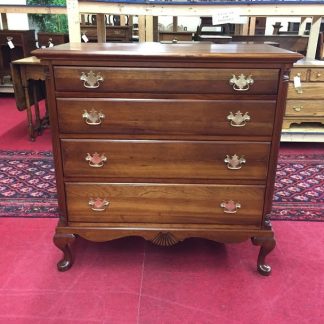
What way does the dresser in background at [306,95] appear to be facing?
toward the camera

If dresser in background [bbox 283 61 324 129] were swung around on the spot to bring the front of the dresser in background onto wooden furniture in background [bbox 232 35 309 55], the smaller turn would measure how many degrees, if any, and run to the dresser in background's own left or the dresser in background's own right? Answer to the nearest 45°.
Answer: approximately 180°

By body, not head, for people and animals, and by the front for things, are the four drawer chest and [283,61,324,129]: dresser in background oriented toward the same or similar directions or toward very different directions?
same or similar directions

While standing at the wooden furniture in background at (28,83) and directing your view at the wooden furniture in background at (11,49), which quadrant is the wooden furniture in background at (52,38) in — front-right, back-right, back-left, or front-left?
front-right

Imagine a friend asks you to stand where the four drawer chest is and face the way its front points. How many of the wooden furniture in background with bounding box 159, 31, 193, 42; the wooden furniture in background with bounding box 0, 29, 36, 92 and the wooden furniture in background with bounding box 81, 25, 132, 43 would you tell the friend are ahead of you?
0

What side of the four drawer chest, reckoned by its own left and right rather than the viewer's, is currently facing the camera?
front

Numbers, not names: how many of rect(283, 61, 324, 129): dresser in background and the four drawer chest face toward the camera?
2

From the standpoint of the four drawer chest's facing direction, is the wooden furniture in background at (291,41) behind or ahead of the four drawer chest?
behind

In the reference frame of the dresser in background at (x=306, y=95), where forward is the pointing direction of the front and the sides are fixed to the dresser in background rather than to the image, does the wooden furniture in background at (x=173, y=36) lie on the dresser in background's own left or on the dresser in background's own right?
on the dresser in background's own right

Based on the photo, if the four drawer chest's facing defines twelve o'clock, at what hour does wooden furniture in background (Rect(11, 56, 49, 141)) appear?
The wooden furniture in background is roughly at 5 o'clock from the four drawer chest.

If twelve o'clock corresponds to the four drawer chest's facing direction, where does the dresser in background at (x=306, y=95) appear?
The dresser in background is roughly at 7 o'clock from the four drawer chest.

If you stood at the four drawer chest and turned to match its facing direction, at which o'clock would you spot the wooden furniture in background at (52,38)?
The wooden furniture in background is roughly at 5 o'clock from the four drawer chest.
